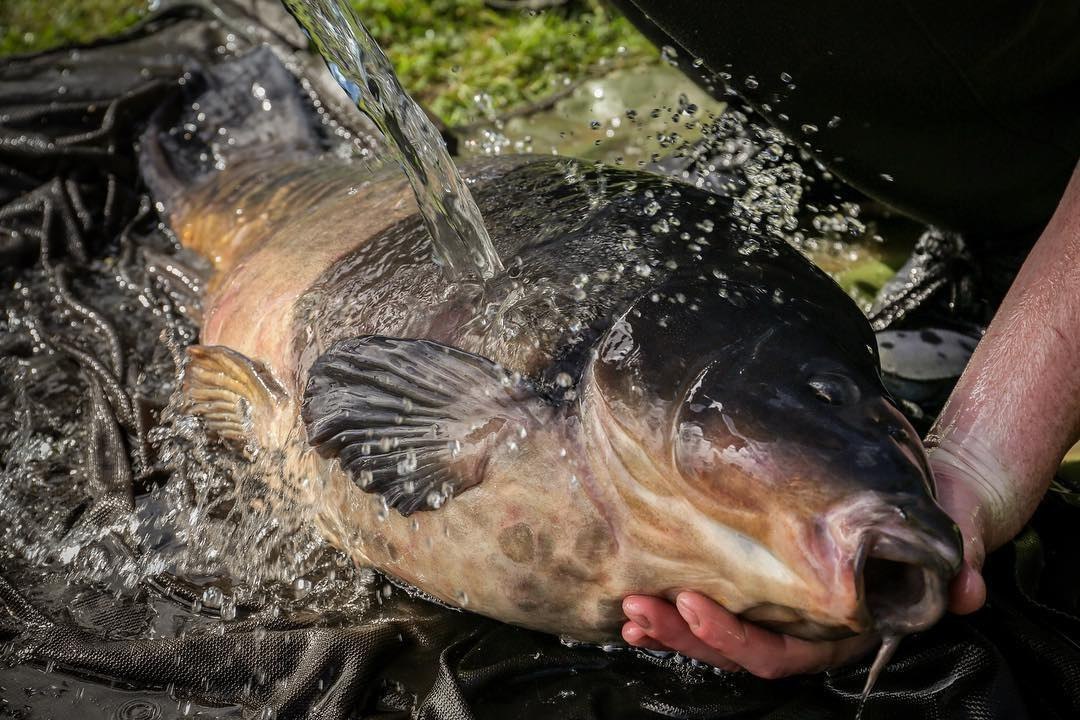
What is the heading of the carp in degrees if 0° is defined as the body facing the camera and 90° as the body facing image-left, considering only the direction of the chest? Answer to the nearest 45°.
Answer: approximately 315°
